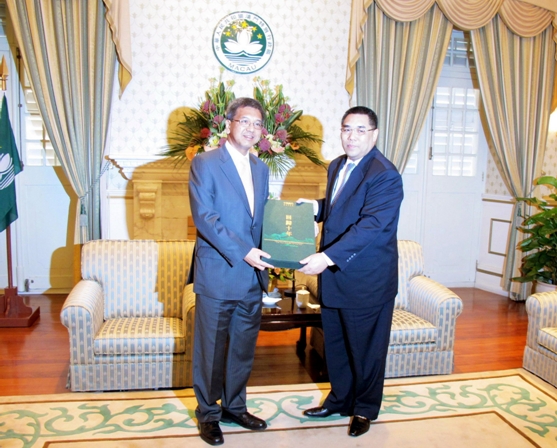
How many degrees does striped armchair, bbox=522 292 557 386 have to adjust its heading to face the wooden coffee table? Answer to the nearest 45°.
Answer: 0° — it already faces it

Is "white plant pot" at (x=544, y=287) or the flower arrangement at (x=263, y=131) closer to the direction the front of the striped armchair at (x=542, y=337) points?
the flower arrangement

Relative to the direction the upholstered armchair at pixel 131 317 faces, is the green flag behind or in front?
behind

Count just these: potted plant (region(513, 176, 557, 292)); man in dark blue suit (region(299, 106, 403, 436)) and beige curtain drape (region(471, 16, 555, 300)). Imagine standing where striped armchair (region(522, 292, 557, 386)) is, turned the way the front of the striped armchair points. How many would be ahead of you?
1

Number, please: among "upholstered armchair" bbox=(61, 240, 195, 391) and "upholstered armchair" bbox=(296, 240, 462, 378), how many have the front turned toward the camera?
2

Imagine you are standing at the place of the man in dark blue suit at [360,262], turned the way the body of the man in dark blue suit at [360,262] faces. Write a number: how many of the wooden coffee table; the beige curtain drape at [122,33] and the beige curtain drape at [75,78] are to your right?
3

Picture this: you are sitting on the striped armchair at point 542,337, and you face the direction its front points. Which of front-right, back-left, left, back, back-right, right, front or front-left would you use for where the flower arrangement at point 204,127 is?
front-right

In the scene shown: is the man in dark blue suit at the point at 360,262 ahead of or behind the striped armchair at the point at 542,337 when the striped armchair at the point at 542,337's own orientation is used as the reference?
ahead

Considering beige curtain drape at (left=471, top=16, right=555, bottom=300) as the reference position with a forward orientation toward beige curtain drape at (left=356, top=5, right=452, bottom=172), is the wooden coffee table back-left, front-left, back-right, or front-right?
front-left

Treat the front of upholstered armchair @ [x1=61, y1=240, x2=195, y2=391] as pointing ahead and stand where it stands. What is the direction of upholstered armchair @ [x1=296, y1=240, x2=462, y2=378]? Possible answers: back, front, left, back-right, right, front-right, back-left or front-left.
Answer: left

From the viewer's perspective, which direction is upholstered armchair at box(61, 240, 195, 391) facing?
toward the camera

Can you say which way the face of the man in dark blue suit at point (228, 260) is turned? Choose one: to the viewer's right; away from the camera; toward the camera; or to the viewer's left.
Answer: toward the camera

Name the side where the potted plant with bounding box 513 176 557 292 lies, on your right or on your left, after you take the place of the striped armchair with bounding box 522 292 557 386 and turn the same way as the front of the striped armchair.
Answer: on your right

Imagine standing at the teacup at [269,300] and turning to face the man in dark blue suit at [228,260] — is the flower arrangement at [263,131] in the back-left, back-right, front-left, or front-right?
back-right
